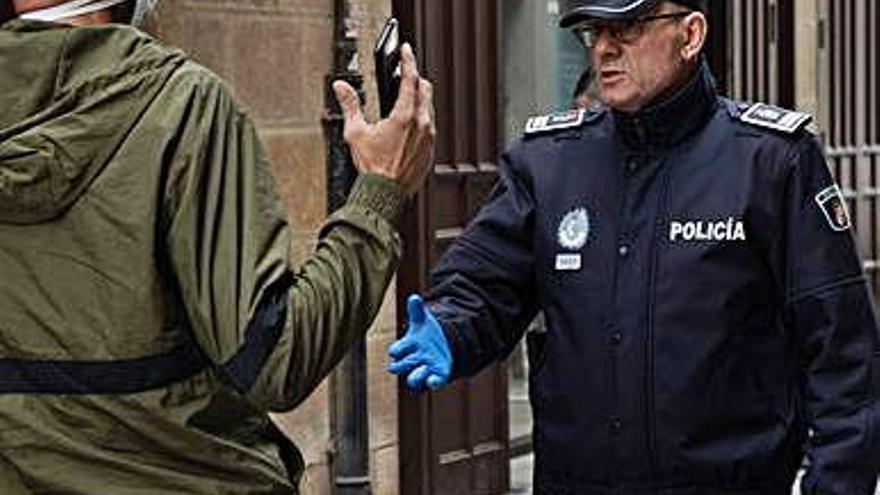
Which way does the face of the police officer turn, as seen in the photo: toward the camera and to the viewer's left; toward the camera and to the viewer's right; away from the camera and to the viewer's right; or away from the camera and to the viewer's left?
toward the camera and to the viewer's left

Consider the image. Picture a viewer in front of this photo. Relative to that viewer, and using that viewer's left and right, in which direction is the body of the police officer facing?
facing the viewer and to the left of the viewer
